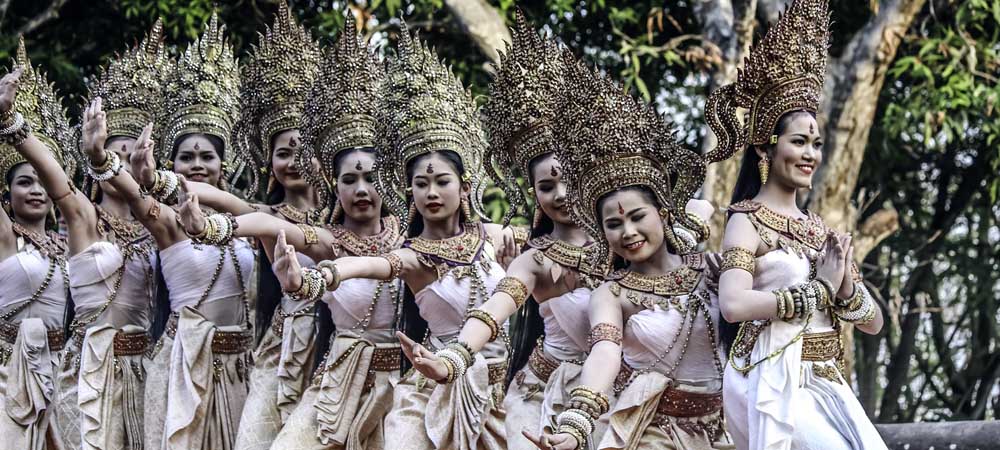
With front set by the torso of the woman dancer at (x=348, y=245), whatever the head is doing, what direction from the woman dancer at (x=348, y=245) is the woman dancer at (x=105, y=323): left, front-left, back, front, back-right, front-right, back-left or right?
back-right

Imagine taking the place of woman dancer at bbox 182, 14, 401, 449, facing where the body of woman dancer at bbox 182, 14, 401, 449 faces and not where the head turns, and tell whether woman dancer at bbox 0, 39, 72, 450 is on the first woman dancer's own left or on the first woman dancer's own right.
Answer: on the first woman dancer's own right

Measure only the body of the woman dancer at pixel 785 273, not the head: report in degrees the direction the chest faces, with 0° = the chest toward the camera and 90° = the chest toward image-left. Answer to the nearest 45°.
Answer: approximately 315°

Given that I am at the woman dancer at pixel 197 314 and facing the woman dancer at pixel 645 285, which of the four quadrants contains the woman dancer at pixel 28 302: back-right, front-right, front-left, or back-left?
back-right

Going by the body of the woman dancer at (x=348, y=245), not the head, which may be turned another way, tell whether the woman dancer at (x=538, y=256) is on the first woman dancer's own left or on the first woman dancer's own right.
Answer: on the first woman dancer's own left
